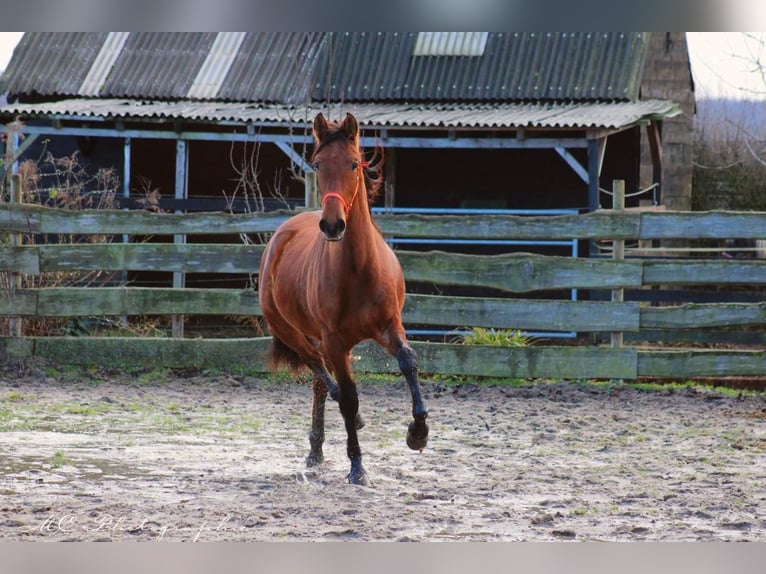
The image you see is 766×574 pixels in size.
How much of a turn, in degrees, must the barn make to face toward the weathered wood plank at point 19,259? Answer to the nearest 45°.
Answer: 0° — it already faces it

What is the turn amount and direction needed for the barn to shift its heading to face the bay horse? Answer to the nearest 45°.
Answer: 0° — it already faces it

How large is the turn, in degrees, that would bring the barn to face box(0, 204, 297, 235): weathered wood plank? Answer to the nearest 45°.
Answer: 0° — it already faces it

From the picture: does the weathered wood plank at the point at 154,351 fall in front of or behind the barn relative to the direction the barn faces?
in front

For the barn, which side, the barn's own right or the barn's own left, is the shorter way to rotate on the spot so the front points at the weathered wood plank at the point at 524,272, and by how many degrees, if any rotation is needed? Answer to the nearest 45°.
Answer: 0° — it already faces it

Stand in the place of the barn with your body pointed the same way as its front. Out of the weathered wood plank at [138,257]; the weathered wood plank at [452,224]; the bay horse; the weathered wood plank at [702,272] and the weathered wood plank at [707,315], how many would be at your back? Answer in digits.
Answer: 0

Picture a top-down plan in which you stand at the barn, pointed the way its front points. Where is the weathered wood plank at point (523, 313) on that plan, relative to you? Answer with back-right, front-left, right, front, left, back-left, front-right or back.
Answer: front

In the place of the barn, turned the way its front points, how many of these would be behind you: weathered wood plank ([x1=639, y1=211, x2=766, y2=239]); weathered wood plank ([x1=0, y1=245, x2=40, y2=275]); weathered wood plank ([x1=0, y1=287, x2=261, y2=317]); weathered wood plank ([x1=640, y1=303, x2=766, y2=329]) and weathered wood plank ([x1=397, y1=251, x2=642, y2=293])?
0

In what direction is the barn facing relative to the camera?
toward the camera

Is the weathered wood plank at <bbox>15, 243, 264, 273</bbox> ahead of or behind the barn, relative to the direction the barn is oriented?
ahead

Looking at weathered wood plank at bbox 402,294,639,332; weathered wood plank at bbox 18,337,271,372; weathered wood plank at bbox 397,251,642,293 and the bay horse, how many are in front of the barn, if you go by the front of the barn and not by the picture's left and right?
4

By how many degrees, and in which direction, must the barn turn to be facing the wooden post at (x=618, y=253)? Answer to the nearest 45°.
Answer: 0° — it already faces it
